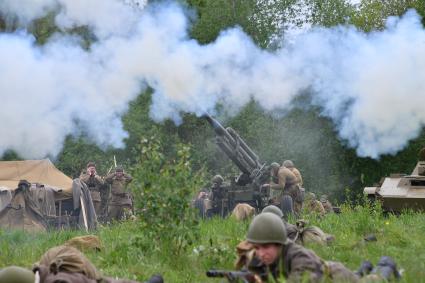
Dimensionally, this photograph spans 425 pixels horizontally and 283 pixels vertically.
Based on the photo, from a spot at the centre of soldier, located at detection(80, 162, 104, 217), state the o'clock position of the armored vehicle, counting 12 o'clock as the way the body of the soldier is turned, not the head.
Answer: The armored vehicle is roughly at 10 o'clock from the soldier.

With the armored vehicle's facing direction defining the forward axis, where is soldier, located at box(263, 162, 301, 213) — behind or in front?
in front

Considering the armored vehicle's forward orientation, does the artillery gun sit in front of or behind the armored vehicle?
in front

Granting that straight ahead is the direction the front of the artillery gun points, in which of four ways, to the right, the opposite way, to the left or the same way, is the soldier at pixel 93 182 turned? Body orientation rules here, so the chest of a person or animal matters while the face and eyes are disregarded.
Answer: to the left

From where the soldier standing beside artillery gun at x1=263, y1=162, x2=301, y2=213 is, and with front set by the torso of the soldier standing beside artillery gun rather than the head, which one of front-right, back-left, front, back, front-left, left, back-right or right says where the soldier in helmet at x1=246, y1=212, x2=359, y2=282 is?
left

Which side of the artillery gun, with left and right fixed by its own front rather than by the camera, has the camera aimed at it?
left

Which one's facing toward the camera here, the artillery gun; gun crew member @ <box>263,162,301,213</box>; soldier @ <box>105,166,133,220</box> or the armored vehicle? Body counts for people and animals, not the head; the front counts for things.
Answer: the soldier

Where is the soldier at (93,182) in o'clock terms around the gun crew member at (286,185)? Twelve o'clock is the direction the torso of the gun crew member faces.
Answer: The soldier is roughly at 12 o'clock from the gun crew member.

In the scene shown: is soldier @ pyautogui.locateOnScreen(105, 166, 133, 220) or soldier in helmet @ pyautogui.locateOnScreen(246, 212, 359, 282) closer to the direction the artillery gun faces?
the soldier

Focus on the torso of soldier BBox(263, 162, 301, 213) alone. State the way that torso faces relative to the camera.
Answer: to the viewer's left

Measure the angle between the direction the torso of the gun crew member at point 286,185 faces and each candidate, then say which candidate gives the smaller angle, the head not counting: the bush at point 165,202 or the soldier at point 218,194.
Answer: the soldier

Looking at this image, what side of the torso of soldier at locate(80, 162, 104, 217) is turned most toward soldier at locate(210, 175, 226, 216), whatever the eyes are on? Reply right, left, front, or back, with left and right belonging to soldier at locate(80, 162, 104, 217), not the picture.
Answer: left
